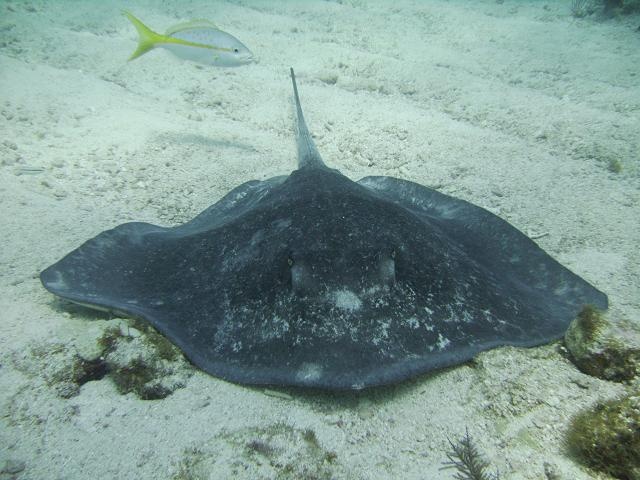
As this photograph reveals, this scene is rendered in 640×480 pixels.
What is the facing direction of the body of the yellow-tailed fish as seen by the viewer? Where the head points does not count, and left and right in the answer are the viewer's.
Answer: facing to the right of the viewer

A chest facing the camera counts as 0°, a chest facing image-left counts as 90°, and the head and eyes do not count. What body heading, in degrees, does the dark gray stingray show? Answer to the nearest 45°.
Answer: approximately 0°

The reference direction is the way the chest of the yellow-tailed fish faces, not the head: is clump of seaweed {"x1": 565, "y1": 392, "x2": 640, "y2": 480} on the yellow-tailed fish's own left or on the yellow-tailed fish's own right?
on the yellow-tailed fish's own right

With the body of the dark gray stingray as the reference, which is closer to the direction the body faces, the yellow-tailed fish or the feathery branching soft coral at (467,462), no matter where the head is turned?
the feathery branching soft coral

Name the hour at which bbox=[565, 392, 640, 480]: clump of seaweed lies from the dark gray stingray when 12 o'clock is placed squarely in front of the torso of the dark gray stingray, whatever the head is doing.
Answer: The clump of seaweed is roughly at 10 o'clock from the dark gray stingray.

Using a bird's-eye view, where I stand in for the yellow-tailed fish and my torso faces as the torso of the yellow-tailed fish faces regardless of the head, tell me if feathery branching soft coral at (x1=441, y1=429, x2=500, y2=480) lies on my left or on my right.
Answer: on my right

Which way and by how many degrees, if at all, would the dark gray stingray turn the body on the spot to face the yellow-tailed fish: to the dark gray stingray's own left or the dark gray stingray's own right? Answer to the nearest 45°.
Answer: approximately 135° to the dark gray stingray's own right

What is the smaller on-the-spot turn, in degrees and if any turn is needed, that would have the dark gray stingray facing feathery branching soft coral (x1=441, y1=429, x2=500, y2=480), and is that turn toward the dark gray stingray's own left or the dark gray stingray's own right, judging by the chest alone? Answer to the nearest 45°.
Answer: approximately 45° to the dark gray stingray's own left

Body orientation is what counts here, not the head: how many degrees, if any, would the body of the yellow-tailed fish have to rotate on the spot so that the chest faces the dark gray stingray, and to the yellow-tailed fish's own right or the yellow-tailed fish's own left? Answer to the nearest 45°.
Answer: approximately 90° to the yellow-tailed fish's own right

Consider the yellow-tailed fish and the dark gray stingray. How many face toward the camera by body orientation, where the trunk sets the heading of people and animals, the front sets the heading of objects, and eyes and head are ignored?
1

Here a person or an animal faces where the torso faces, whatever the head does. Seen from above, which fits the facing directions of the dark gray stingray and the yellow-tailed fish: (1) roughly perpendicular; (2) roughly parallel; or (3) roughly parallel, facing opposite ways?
roughly perpendicular
